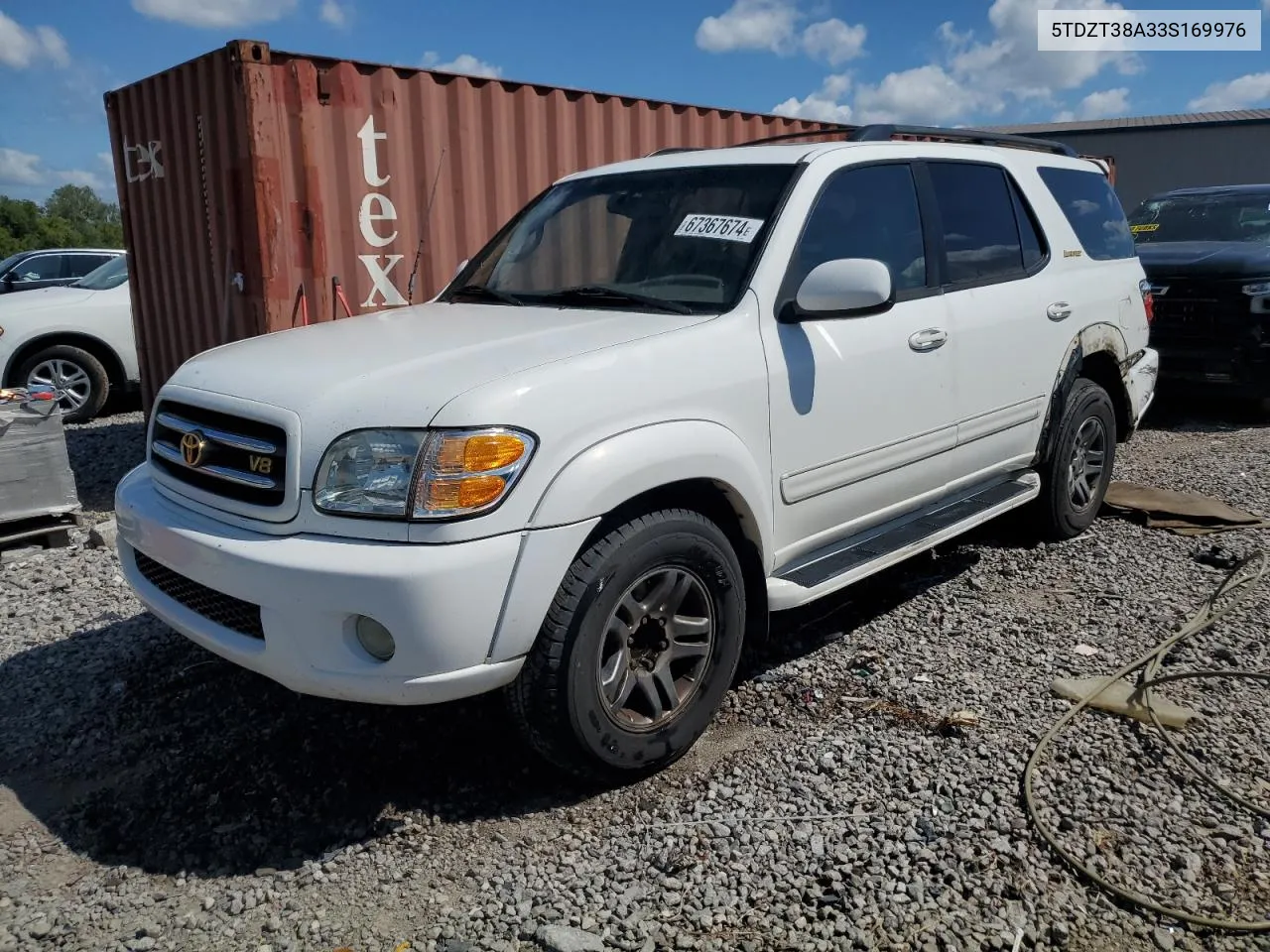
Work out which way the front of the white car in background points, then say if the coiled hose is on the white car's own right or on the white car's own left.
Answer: on the white car's own left

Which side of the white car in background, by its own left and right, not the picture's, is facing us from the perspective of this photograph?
left

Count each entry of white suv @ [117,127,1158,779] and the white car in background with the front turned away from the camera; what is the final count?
0

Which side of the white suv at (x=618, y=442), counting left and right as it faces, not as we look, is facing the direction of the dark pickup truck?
back

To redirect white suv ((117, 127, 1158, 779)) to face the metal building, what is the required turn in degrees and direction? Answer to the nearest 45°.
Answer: approximately 180°

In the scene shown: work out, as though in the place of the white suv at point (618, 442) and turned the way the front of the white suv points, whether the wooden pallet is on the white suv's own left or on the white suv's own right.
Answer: on the white suv's own right

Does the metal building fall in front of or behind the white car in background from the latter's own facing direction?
behind

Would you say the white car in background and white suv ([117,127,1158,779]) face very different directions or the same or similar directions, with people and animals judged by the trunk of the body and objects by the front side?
same or similar directions

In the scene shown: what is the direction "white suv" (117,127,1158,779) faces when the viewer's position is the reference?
facing the viewer and to the left of the viewer

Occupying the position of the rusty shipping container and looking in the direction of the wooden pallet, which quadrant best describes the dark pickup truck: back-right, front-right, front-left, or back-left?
back-left

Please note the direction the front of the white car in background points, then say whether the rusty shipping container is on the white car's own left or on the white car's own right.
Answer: on the white car's own left
